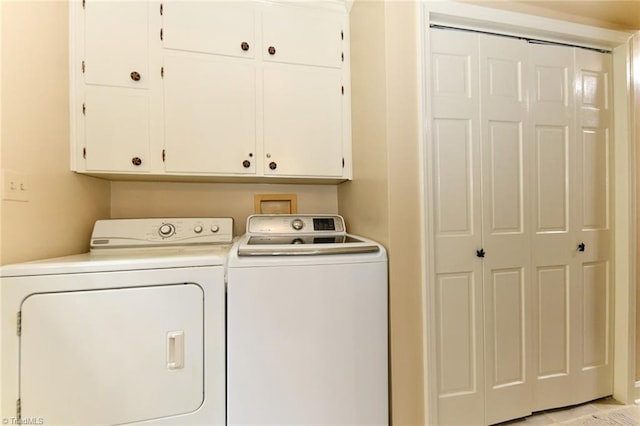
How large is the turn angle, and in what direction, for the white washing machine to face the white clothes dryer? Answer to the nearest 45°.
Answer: approximately 90° to its right

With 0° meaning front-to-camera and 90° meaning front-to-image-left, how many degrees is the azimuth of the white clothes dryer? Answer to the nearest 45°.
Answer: approximately 0°

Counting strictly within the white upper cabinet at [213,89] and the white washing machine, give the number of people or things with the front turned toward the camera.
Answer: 2

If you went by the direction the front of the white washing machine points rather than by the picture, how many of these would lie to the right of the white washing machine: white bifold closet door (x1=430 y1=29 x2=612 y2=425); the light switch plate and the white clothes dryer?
2

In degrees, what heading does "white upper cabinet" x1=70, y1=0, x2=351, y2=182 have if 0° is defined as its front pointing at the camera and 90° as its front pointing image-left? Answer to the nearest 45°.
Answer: approximately 0°

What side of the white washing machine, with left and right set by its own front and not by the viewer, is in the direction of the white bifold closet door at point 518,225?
left
